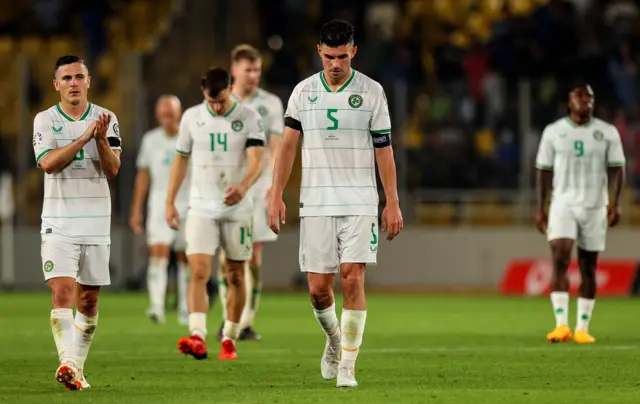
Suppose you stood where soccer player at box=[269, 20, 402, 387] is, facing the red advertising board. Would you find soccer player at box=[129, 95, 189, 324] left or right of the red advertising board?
left

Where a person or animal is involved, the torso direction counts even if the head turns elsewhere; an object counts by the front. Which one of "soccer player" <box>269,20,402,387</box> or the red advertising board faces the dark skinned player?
the red advertising board

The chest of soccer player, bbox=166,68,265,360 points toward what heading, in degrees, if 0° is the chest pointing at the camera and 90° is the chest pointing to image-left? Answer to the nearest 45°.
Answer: approximately 0°

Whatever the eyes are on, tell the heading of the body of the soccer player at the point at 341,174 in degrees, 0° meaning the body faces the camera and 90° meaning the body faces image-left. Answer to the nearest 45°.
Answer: approximately 0°

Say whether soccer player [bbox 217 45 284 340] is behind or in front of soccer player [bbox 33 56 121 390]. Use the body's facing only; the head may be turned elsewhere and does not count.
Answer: behind
